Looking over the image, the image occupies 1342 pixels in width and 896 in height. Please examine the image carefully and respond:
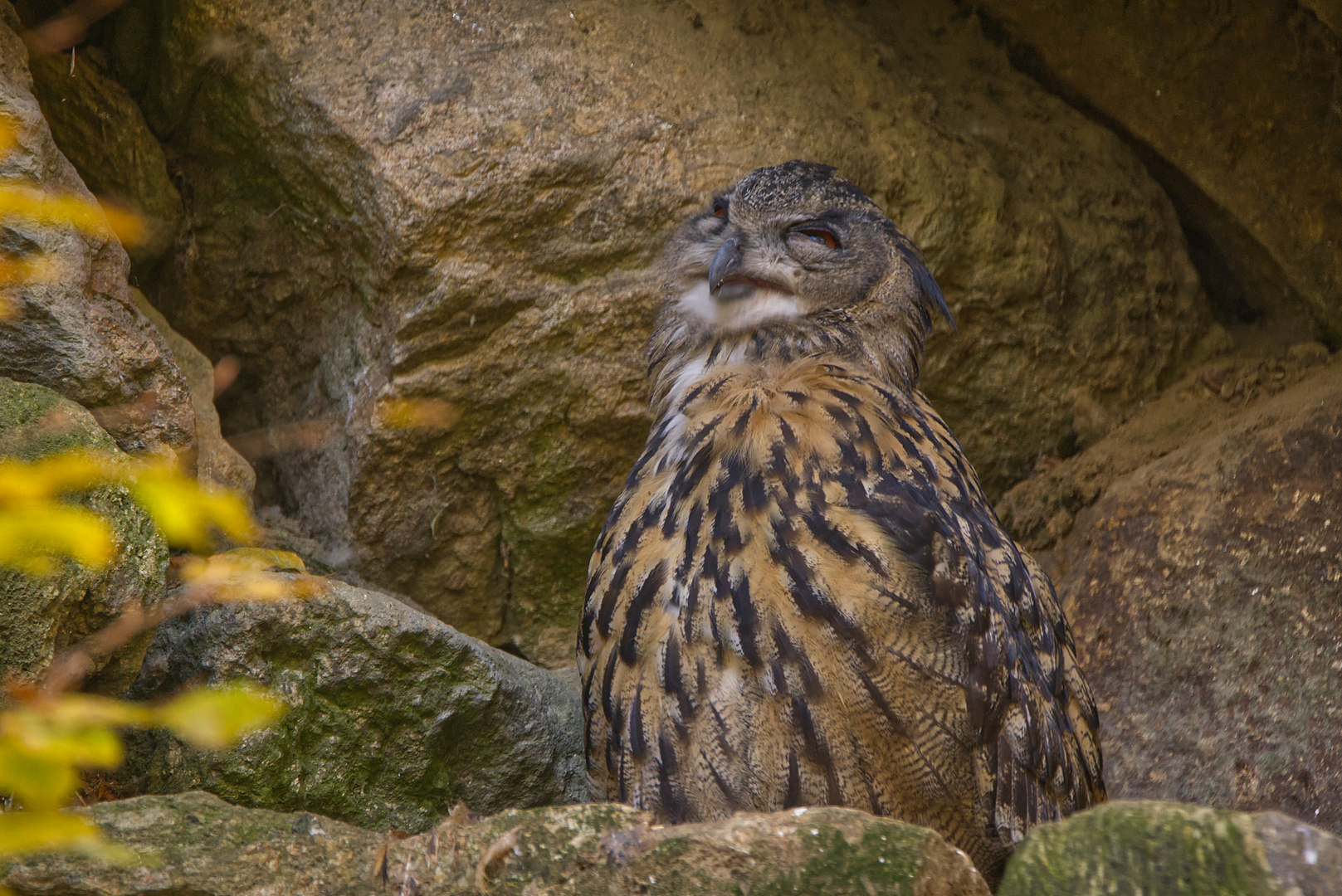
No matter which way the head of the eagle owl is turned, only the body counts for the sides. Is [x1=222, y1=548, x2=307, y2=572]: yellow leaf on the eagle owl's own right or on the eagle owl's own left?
on the eagle owl's own right

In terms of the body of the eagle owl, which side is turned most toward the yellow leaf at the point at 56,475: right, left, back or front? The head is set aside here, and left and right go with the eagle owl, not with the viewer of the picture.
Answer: front

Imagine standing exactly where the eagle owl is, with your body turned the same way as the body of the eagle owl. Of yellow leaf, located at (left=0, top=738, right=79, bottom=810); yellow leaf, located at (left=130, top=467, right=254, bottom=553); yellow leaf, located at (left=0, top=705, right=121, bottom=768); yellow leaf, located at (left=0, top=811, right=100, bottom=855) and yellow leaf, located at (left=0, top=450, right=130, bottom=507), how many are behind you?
0

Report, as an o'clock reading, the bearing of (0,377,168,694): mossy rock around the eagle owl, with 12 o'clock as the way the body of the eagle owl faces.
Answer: The mossy rock is roughly at 1 o'clock from the eagle owl.

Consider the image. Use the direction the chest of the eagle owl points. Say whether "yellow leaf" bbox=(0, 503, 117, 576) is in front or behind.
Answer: in front

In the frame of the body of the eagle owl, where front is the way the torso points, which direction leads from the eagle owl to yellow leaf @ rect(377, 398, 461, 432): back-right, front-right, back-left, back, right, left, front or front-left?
right

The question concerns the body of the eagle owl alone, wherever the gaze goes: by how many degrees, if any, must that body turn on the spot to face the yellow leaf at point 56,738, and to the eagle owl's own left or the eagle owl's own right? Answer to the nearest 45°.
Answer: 0° — it already faces it

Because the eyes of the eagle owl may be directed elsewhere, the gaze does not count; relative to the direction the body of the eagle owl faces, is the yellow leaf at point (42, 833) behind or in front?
in front

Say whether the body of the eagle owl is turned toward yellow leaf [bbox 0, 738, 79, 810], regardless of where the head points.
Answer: yes

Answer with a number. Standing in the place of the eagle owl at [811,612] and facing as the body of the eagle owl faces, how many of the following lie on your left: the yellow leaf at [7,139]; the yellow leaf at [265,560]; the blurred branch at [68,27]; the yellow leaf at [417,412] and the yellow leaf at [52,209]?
0

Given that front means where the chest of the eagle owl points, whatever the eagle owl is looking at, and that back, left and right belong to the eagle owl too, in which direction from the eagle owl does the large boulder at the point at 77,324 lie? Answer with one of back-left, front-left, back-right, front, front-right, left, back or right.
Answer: front-right

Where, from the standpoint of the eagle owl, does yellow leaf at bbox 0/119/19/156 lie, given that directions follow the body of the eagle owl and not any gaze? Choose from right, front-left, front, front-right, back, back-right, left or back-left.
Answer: front-right

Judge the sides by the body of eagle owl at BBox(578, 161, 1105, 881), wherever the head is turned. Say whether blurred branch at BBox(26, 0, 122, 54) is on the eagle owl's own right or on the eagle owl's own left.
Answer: on the eagle owl's own right

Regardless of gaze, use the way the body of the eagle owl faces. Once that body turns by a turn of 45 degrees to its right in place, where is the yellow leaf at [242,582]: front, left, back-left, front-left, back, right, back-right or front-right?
front

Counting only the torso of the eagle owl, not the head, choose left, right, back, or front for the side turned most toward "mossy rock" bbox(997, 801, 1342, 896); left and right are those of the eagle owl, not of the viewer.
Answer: left

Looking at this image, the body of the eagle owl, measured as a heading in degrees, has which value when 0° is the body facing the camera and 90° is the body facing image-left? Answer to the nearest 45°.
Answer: approximately 45°

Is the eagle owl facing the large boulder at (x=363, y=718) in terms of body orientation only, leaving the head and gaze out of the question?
no
